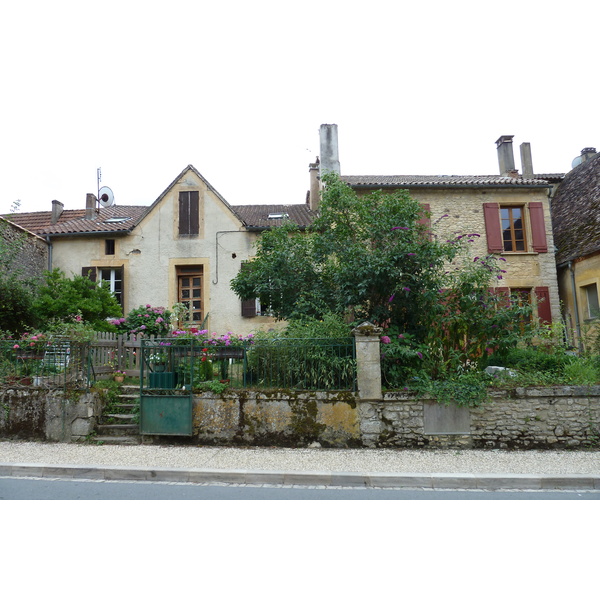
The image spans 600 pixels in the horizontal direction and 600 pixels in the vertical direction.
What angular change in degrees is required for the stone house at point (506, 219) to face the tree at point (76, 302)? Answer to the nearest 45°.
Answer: approximately 45° to its right

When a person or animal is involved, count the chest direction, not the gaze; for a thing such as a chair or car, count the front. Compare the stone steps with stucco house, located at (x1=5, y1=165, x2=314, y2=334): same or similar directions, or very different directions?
same or similar directions

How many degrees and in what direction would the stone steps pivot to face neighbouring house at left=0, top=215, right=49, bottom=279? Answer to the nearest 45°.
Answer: approximately 180°

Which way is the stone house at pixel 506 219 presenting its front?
toward the camera

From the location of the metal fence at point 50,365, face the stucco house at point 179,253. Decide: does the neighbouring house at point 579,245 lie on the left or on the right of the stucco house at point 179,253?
right

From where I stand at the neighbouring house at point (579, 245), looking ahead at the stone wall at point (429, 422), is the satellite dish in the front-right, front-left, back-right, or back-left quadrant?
front-right

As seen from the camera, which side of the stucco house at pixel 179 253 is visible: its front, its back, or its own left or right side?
front

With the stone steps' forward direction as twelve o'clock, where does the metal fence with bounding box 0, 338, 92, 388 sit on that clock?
The metal fence is roughly at 4 o'clock from the stone steps.

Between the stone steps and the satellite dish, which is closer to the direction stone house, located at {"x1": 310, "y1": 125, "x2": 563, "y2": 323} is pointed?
the stone steps

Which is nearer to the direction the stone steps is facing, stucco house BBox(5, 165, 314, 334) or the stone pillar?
the stone pillar

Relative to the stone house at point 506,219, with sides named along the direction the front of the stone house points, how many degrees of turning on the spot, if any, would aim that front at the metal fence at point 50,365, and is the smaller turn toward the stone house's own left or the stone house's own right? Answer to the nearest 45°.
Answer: approximately 45° to the stone house's own right

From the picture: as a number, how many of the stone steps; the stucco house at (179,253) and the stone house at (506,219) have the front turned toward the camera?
3

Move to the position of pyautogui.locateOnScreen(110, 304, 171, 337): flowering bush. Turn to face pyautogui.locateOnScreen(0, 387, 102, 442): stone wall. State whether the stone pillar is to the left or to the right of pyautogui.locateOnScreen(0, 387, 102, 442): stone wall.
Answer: left

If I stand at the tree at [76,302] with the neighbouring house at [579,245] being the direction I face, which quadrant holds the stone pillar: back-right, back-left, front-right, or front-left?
front-right
